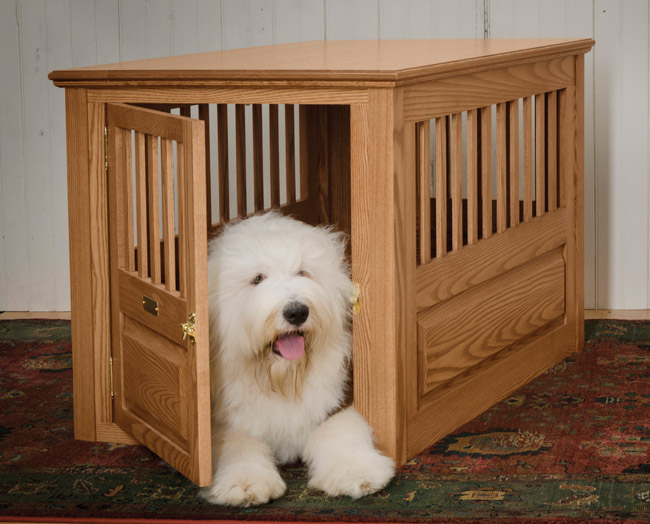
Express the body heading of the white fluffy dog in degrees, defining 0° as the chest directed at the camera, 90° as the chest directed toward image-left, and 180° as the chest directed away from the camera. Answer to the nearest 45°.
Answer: approximately 0°
